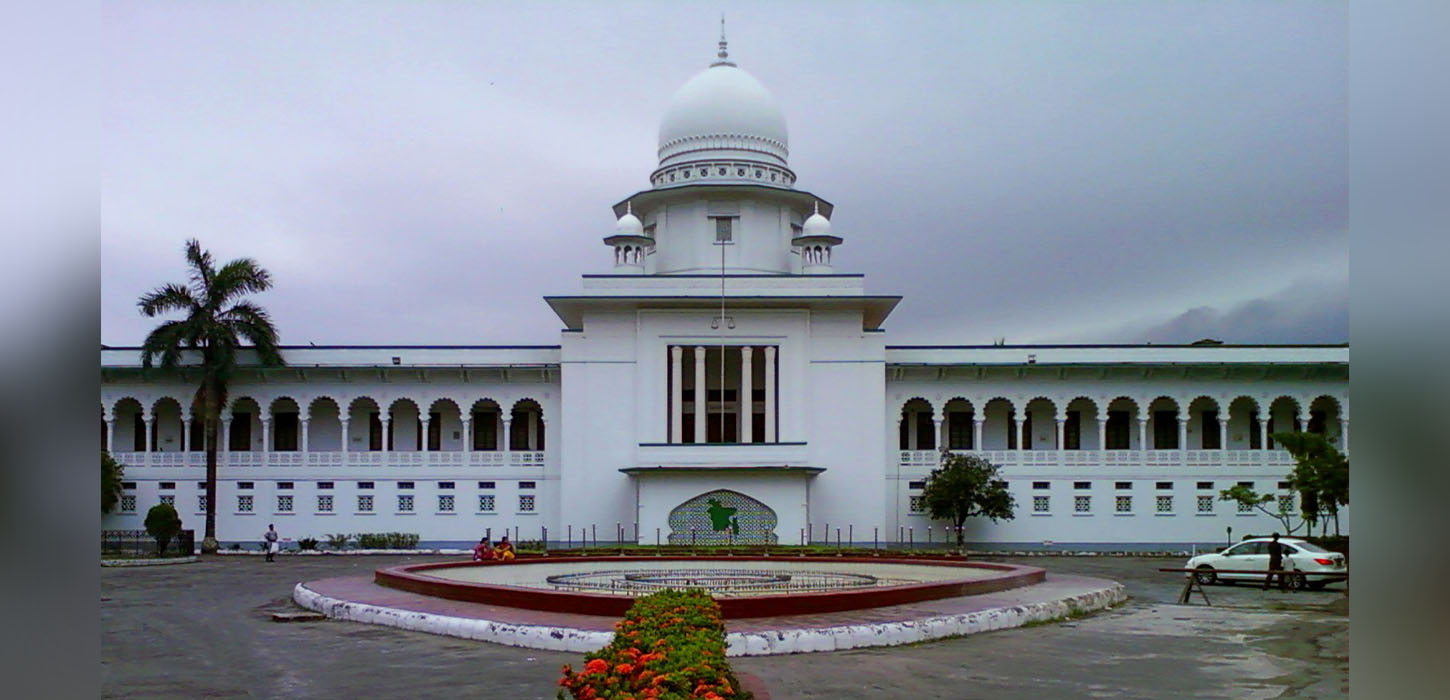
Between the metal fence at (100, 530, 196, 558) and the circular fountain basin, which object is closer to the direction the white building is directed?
the circular fountain basin

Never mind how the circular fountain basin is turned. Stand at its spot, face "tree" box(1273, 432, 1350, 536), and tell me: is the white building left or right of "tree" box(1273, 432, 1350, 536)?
left

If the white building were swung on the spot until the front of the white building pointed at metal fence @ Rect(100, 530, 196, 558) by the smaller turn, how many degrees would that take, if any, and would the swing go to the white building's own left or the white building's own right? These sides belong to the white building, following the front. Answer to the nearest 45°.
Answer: approximately 90° to the white building's own right

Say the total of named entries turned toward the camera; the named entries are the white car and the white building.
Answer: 1

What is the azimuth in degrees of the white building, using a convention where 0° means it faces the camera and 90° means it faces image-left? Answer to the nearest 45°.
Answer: approximately 0°

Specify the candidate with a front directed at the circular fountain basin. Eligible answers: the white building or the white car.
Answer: the white building

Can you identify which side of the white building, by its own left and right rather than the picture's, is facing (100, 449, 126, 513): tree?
right
